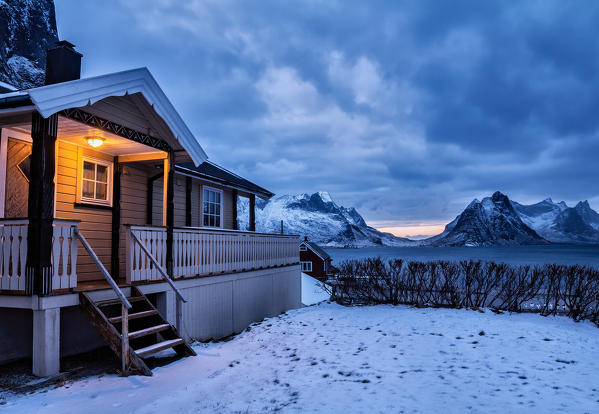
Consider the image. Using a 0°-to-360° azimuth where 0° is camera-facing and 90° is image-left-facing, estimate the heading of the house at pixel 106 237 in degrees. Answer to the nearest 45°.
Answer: approximately 315°

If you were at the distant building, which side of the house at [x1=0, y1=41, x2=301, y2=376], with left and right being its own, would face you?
left
